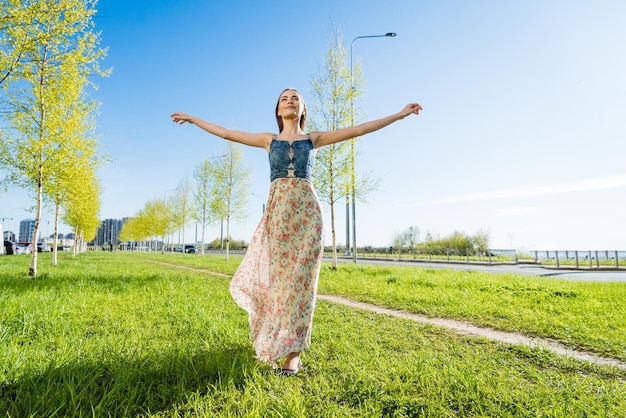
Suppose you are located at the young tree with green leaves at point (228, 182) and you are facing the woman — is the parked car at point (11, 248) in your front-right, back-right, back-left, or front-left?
back-right

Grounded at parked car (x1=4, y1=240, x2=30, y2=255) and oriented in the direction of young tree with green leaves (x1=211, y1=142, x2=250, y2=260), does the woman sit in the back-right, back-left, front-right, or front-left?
front-right

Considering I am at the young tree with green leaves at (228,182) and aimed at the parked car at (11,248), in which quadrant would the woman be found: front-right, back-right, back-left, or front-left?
back-left

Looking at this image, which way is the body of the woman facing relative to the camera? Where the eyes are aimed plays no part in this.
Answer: toward the camera

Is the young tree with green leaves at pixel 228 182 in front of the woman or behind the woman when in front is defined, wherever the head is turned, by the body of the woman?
behind

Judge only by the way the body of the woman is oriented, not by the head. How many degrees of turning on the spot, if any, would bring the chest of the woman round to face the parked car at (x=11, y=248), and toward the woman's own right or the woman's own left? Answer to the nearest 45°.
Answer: approximately 135° to the woman's own right

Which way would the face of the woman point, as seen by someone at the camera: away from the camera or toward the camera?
toward the camera

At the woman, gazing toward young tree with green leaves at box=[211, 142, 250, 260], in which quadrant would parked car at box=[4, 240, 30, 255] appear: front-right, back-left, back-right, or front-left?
front-left
